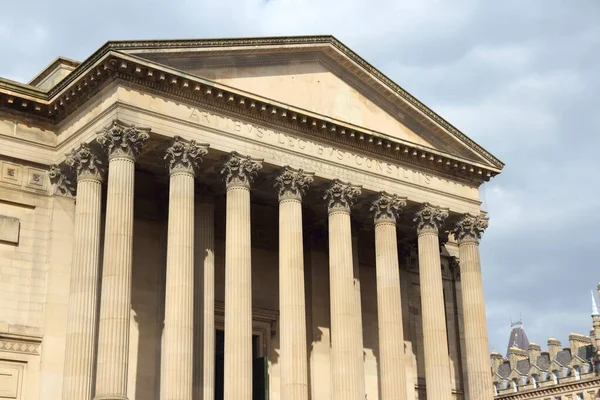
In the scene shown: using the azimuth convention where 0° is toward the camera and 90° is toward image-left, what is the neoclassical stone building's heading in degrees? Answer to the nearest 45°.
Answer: approximately 315°
